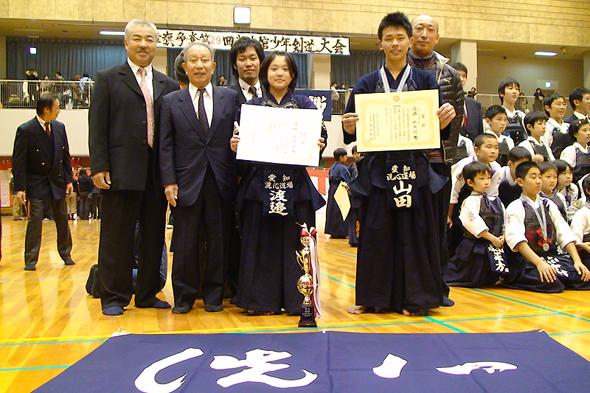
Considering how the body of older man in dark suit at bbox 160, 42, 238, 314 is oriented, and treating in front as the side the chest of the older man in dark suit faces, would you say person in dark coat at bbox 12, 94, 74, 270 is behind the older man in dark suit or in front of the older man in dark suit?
behind

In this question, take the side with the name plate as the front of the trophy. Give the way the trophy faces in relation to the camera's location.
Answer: facing the viewer

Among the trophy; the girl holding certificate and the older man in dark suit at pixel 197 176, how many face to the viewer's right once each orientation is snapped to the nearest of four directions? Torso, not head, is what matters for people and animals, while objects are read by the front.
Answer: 0

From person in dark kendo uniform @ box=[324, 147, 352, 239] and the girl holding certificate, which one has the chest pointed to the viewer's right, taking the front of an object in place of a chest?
the person in dark kendo uniform

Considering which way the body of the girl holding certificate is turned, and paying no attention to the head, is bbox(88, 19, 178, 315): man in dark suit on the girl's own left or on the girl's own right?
on the girl's own right

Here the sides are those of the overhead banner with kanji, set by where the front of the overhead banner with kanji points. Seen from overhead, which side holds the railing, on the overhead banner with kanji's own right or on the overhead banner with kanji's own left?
on the overhead banner with kanji's own right

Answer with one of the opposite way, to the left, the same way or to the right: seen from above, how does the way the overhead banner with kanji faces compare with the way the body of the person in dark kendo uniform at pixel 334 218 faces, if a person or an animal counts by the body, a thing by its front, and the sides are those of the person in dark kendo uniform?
to the right

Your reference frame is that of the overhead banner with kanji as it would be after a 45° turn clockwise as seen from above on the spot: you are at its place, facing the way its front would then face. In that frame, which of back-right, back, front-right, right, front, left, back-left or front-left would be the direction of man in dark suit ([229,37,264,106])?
front-left

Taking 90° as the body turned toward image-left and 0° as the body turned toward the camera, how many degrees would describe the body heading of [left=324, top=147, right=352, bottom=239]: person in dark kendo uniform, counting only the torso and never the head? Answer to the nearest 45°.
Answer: approximately 270°

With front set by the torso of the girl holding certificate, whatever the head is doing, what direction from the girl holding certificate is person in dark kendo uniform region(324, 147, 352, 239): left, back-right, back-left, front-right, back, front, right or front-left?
back

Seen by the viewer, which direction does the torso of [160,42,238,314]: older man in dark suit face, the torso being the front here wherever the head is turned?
toward the camera

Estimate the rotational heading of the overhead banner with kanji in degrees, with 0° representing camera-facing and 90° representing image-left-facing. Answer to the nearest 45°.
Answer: approximately 0°

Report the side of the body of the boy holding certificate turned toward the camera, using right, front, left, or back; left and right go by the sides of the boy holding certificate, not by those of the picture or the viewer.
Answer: front

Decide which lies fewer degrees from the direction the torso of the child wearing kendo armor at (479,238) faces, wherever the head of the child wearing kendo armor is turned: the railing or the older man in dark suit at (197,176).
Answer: the older man in dark suit
